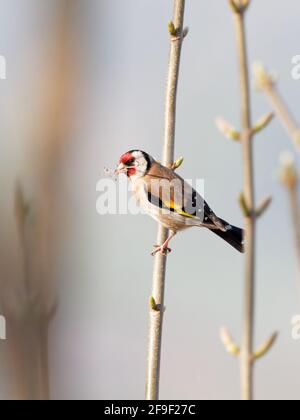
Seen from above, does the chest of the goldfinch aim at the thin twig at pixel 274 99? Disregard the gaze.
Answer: no

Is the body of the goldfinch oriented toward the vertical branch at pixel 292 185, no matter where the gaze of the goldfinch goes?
no

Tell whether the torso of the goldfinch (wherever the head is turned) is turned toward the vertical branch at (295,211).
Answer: no

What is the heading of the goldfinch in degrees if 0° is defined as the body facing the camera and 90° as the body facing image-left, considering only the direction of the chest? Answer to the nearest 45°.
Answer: approximately 90°
